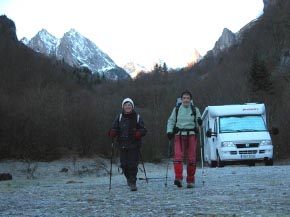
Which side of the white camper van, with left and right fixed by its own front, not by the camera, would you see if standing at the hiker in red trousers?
front

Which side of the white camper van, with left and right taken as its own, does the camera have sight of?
front

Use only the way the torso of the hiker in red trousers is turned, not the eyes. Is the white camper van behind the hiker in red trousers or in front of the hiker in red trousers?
behind

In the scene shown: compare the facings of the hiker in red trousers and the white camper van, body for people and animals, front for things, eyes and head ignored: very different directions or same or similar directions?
same or similar directions

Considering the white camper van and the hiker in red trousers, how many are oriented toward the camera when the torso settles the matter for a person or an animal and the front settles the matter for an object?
2

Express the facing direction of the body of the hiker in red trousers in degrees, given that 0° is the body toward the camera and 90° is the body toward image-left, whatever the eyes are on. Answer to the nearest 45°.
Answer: approximately 0°
